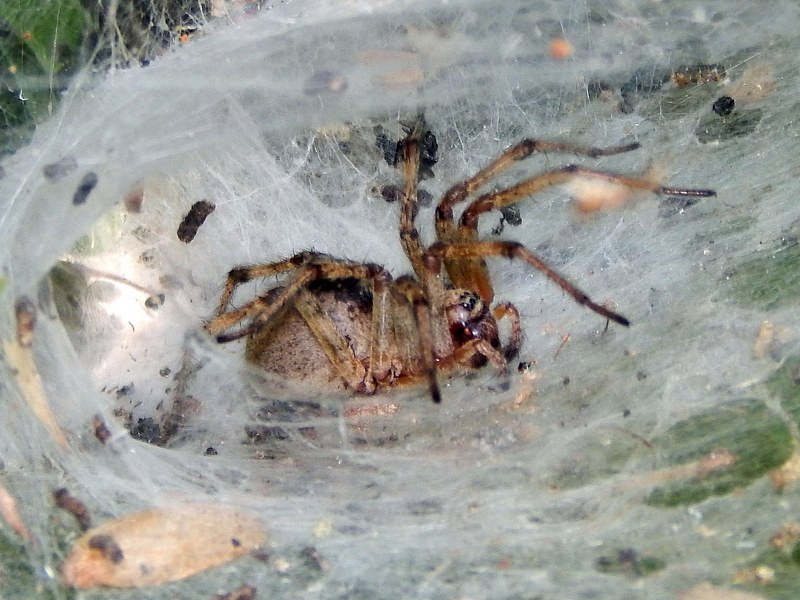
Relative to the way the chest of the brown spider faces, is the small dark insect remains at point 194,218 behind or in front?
behind

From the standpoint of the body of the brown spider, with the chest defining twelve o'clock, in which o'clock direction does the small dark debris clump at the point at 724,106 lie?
The small dark debris clump is roughly at 12 o'clock from the brown spider.

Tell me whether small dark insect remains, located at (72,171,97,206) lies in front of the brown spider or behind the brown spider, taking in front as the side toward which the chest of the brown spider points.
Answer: behind

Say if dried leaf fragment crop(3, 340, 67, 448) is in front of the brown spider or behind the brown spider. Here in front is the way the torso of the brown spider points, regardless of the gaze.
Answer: behind

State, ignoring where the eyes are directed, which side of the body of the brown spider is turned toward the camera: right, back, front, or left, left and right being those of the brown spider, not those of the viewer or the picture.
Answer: right

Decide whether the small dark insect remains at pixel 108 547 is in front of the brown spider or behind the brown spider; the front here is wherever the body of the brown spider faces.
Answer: behind
